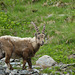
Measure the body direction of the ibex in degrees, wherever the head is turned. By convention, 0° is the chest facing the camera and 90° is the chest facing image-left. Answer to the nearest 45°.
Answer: approximately 270°
